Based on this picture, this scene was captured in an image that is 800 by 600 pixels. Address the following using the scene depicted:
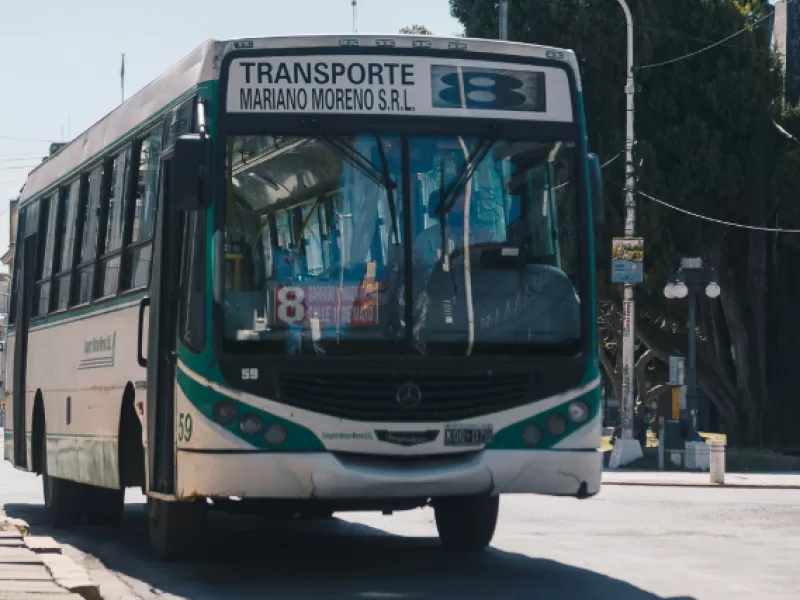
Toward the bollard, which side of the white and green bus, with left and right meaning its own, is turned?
left

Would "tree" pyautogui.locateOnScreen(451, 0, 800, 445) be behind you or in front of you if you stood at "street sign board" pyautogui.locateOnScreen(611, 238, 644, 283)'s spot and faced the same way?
behind

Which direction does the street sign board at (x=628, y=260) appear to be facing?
toward the camera

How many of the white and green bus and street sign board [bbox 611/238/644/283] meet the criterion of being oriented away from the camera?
0

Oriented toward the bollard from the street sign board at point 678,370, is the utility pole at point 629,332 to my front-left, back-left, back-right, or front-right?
back-right

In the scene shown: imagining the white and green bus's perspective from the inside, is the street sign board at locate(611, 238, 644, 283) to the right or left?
on its left

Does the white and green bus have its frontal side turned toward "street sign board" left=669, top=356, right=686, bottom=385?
no

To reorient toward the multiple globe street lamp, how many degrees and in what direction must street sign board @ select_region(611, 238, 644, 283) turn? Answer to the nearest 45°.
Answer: approximately 135° to its left

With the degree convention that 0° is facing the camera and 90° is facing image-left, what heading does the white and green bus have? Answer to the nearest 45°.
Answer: approximately 315°

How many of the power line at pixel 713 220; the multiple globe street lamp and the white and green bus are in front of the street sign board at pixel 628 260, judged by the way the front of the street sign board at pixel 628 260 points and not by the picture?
1

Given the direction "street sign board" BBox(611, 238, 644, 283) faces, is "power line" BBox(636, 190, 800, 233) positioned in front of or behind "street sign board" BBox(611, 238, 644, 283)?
behind
